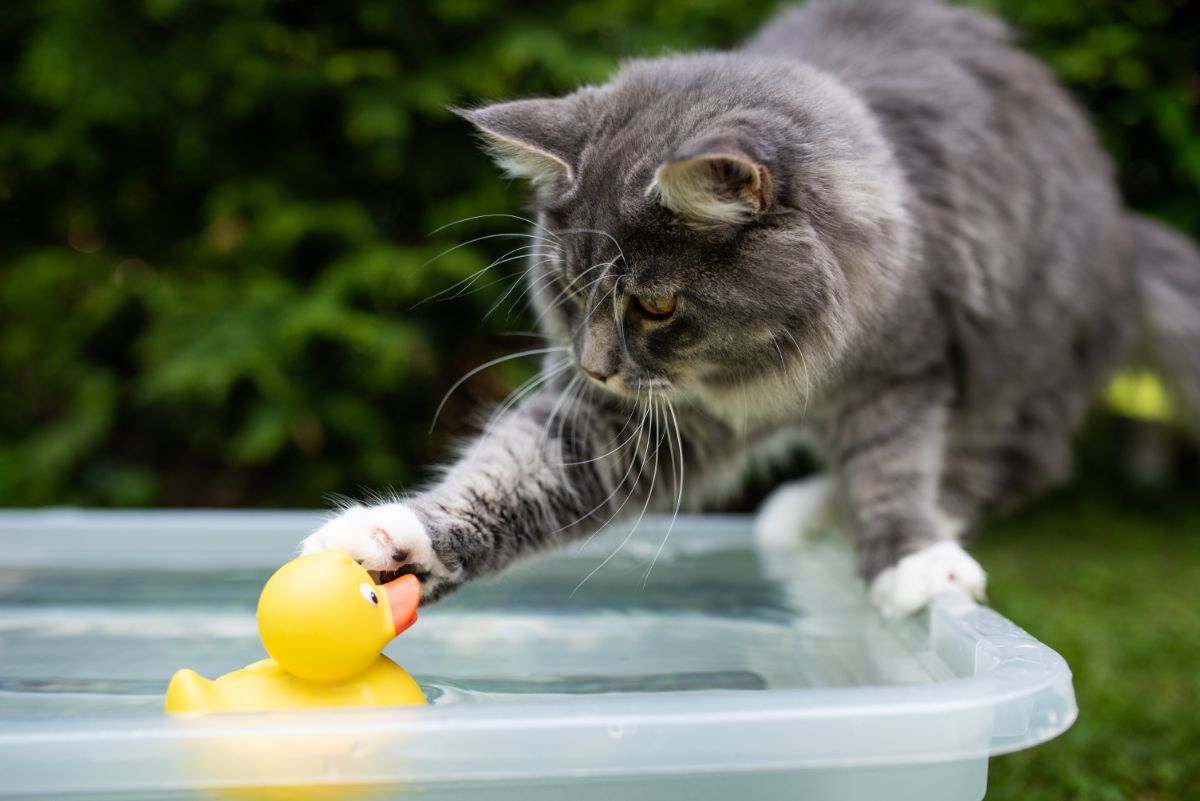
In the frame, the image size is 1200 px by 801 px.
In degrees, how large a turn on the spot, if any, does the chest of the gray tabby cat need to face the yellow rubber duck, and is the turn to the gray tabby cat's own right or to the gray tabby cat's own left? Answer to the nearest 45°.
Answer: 0° — it already faces it

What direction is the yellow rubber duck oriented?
to the viewer's right

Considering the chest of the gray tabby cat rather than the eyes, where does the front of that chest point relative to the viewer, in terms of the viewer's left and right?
facing the viewer and to the left of the viewer

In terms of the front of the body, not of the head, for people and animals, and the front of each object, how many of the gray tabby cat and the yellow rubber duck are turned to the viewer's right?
1

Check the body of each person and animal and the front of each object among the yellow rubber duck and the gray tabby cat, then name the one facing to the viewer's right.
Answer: the yellow rubber duck

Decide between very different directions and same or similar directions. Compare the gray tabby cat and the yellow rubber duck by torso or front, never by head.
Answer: very different directions

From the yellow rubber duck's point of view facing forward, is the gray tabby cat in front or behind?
in front
